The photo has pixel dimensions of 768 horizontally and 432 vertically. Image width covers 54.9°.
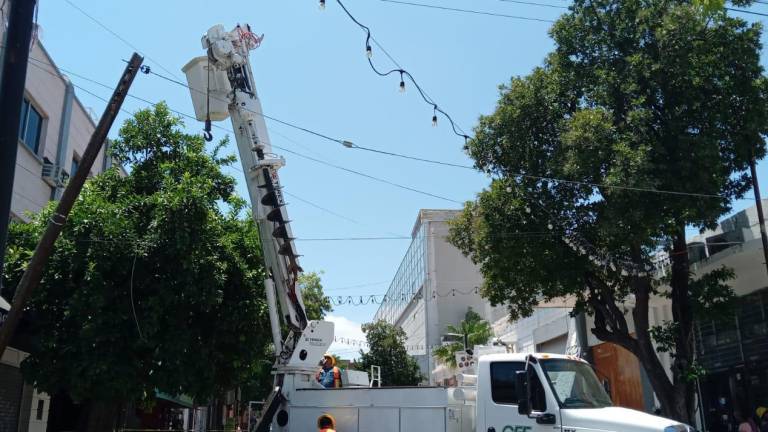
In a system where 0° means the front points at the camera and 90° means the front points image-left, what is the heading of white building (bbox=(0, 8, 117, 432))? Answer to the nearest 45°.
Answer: approximately 315°

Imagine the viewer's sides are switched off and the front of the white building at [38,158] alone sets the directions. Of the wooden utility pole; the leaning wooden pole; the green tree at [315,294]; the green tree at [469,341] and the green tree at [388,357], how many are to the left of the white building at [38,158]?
3

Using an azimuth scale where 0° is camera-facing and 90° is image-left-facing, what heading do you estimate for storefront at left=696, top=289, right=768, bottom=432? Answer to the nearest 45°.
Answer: approximately 45°

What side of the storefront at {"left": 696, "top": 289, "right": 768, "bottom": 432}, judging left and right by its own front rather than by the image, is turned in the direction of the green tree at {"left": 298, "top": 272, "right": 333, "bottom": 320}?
right
